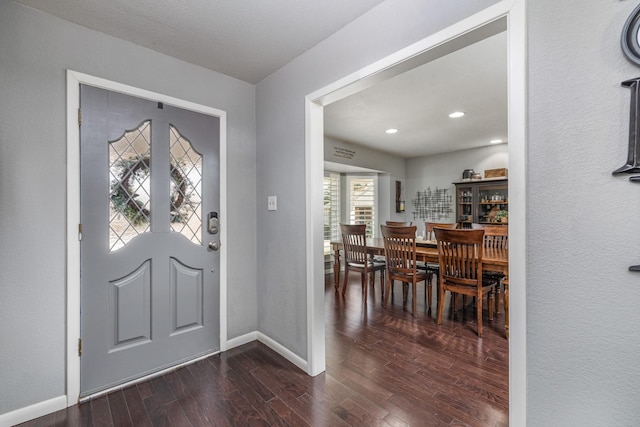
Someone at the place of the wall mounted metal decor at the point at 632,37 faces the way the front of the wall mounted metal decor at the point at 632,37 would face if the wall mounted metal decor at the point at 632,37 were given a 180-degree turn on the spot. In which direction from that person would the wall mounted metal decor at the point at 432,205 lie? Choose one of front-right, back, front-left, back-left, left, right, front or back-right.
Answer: left

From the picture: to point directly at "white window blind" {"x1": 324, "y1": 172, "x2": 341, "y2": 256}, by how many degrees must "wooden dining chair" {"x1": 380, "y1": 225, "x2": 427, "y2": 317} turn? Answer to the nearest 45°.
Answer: approximately 90° to its left

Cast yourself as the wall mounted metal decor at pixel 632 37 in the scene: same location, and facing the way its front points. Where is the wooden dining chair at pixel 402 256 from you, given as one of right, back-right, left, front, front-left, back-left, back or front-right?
right

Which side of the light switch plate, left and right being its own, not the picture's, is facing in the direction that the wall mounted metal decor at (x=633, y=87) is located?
left

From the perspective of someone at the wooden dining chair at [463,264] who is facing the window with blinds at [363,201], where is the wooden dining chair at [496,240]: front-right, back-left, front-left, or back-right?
front-right

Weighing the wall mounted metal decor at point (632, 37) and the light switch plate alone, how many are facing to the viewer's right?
0

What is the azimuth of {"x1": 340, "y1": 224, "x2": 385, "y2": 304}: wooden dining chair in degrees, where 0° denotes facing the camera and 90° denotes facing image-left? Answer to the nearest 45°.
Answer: approximately 225°

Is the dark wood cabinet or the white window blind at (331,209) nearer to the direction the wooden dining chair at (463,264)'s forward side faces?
the dark wood cabinet

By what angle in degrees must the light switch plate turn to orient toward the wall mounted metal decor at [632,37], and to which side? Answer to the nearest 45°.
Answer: approximately 90° to its left

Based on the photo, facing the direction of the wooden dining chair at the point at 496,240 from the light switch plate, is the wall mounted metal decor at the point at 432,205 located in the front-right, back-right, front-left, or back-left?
front-left

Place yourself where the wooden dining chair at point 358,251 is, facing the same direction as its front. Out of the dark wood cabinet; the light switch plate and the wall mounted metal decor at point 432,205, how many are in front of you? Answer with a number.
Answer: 2

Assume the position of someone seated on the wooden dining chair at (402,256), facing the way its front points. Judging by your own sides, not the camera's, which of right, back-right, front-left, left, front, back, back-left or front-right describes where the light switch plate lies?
back

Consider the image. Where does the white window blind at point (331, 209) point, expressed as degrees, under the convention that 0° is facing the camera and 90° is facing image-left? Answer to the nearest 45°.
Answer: approximately 315°

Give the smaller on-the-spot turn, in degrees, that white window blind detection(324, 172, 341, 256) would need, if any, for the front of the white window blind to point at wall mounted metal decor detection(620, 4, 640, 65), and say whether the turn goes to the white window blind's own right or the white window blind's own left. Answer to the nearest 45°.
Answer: approximately 45° to the white window blind's own right

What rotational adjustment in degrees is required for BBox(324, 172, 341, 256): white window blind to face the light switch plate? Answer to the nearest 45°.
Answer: approximately 45° to its right

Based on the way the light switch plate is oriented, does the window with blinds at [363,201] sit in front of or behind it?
behind

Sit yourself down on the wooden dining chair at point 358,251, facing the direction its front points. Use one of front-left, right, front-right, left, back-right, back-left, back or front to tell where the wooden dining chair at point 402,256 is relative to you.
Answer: right

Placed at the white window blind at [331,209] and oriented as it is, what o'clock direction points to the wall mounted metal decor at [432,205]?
The wall mounted metal decor is roughly at 10 o'clock from the white window blind.

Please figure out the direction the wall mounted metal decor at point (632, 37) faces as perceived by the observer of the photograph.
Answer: facing the viewer and to the left of the viewer
